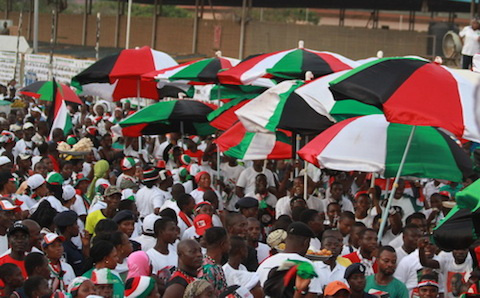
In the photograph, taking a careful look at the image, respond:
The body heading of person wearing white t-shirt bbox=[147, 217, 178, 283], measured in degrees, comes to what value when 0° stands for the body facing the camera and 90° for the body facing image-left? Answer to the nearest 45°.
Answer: approximately 315°

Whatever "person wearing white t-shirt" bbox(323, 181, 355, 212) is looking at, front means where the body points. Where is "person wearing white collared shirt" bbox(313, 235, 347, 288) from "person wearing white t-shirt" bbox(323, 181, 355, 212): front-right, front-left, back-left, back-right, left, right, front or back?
front

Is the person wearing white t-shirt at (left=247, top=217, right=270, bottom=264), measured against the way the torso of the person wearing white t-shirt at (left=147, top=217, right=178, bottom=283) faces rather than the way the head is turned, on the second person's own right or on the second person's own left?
on the second person's own left

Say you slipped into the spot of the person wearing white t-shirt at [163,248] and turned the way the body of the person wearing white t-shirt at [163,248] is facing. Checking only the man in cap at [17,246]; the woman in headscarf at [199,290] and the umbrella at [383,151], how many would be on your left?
1

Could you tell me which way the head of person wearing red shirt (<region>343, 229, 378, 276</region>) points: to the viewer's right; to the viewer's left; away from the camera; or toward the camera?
toward the camera

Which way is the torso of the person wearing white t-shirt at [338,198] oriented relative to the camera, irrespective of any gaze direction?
toward the camera

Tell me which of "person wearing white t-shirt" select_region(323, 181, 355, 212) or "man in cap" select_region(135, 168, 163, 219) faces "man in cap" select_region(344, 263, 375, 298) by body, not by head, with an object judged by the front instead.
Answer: the person wearing white t-shirt

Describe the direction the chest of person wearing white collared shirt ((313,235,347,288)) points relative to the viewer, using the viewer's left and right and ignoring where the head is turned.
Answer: facing the viewer

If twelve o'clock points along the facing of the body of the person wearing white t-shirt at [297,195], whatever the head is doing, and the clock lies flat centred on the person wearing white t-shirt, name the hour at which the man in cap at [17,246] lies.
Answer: The man in cap is roughly at 1 o'clock from the person wearing white t-shirt.

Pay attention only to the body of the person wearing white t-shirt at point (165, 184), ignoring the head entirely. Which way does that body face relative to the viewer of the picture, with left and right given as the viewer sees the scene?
facing the viewer and to the right of the viewer

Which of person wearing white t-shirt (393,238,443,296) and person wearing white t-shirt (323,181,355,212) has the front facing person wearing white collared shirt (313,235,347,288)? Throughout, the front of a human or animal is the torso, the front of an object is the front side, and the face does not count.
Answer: person wearing white t-shirt (323,181,355,212)

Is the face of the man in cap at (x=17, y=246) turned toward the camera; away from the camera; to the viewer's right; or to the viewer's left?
toward the camera
